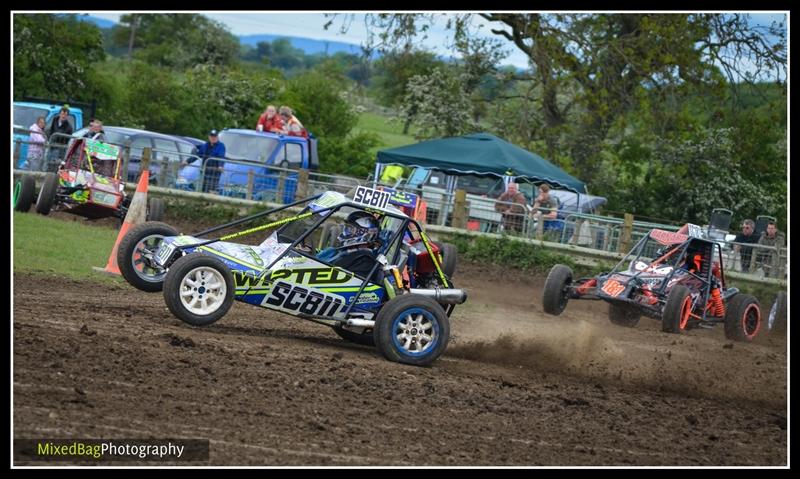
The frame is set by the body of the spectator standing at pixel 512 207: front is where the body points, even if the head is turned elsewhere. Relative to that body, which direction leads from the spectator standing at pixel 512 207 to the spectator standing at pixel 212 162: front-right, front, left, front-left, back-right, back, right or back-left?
right

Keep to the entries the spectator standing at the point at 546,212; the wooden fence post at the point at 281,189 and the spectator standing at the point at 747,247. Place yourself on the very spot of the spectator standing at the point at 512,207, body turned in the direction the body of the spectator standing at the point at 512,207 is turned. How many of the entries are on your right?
1

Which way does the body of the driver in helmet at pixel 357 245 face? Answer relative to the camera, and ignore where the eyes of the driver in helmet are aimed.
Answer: to the viewer's left

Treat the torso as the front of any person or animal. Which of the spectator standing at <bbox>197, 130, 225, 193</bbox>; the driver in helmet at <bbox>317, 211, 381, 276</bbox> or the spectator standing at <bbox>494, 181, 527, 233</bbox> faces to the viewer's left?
the driver in helmet

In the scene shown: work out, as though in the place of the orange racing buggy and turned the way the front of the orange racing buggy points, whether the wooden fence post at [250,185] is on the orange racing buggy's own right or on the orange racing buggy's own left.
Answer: on the orange racing buggy's own right

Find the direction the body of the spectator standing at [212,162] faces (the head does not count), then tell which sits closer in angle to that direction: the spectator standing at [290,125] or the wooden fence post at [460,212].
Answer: the wooden fence post

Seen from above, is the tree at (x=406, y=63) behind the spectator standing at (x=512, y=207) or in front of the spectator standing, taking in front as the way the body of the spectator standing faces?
behind

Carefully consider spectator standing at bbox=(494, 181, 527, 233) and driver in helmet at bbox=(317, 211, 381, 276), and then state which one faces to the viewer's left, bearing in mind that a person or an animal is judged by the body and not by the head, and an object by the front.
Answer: the driver in helmet

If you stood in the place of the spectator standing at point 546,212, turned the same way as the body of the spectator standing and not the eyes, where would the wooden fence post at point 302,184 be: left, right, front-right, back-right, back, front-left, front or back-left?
front-right

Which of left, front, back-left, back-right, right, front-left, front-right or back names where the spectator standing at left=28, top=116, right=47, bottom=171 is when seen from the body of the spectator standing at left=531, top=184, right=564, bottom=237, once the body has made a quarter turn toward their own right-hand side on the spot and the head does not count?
front-left

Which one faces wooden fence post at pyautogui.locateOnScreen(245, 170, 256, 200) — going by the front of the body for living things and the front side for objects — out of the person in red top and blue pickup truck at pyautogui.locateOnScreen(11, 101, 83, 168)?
the person in red top

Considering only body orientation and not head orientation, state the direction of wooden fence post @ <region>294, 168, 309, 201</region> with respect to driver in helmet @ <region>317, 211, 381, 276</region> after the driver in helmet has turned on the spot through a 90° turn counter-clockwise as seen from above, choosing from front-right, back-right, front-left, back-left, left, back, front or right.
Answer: back

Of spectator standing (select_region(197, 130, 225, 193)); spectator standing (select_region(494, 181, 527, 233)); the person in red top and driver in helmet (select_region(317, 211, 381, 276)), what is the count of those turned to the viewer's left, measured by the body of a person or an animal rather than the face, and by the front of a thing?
1
